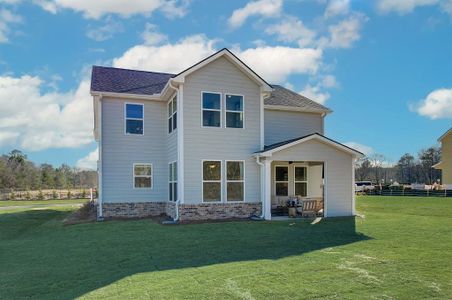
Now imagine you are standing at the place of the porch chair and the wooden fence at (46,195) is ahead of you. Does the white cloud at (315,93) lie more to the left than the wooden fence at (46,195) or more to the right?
right

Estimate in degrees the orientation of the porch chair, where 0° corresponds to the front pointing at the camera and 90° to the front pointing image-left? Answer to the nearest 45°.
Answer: approximately 0°

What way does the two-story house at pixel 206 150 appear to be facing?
away from the camera

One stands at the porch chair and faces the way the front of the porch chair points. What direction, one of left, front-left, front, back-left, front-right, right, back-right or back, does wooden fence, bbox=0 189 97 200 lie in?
back-right
